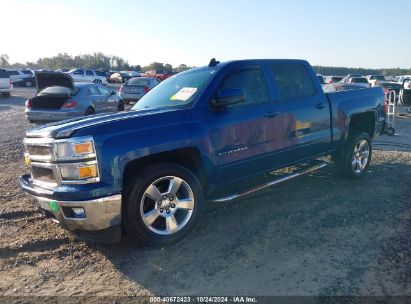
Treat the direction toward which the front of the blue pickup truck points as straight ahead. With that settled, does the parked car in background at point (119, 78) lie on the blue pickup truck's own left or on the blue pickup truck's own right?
on the blue pickup truck's own right

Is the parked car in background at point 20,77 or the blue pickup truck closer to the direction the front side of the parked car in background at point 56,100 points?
the parked car in background

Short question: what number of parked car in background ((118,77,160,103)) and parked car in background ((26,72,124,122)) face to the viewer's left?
0

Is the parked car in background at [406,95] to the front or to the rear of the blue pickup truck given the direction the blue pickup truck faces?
to the rear

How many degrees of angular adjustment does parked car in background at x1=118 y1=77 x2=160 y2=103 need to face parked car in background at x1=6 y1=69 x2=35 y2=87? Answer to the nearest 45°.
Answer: approximately 90° to its left

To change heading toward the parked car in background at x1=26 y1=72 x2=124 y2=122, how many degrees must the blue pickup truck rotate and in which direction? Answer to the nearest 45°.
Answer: approximately 90° to its right

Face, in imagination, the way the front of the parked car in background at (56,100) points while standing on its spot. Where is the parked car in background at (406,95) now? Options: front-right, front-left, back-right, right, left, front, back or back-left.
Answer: front-right

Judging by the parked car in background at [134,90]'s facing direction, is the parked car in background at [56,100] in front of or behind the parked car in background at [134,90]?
behind

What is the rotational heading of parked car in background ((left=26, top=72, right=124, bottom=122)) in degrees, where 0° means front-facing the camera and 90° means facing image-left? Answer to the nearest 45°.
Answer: approximately 225°

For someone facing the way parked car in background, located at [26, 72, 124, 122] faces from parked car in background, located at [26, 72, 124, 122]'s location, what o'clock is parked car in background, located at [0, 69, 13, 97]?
parked car in background, located at [0, 69, 13, 97] is roughly at 10 o'clock from parked car in background, located at [26, 72, 124, 122].

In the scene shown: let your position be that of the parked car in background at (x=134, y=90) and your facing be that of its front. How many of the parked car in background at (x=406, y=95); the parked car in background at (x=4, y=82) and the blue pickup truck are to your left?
1

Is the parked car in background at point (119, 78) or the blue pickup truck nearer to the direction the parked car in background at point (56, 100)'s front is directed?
the parked car in background

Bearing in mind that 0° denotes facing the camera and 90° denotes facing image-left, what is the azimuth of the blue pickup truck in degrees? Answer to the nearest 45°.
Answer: approximately 45°

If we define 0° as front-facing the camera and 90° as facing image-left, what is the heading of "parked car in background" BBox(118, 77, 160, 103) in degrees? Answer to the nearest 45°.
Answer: approximately 225°

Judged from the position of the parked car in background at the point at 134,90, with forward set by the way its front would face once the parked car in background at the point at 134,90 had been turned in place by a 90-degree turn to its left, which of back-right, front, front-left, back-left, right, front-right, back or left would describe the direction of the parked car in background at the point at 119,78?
front-right
